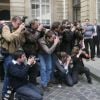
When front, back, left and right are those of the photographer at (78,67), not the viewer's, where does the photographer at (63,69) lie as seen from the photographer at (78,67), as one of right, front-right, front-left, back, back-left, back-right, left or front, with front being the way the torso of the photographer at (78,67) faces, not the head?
right

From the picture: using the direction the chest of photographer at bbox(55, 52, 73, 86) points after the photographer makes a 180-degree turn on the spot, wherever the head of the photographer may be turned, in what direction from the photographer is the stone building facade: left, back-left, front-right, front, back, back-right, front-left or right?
front-right

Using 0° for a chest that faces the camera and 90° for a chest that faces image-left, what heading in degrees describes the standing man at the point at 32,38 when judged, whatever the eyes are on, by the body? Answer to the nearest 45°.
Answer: approximately 315°

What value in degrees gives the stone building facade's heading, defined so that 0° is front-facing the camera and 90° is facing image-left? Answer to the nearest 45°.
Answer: approximately 0°

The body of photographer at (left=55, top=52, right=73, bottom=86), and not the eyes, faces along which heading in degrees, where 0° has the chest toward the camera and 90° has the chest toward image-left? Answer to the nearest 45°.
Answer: approximately 315°

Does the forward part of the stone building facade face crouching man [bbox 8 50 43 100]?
yes

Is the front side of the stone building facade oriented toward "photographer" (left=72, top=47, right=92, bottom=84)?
yes

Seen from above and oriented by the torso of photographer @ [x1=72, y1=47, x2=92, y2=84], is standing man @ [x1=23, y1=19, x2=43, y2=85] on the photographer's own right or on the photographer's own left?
on the photographer's own right
